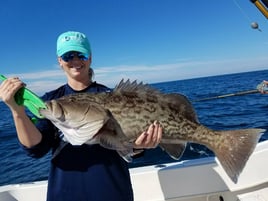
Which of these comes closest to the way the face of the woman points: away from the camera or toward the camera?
toward the camera

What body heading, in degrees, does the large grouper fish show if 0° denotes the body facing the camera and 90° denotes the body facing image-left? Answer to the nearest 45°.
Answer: approximately 90°

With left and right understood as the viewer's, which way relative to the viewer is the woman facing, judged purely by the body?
facing the viewer
